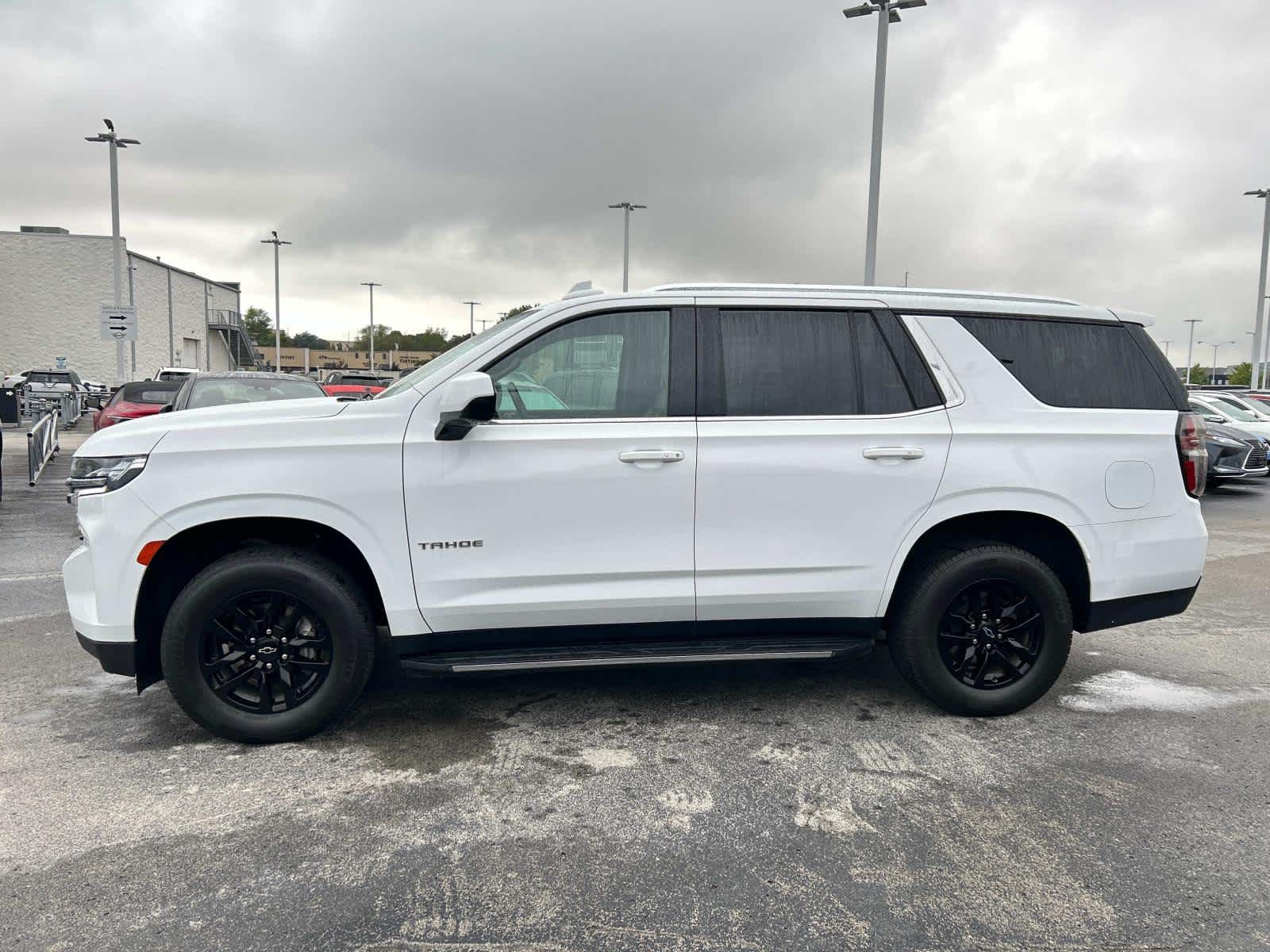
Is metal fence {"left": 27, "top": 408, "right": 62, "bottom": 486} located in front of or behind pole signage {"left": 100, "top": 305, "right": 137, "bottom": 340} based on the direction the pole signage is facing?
in front

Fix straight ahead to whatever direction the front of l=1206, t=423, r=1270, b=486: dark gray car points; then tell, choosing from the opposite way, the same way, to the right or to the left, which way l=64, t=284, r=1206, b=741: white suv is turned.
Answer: to the right

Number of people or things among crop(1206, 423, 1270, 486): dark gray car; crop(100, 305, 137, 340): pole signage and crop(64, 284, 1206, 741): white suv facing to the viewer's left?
1

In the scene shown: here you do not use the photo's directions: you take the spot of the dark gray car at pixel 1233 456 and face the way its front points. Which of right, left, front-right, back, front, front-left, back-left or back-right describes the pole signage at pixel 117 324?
back-right

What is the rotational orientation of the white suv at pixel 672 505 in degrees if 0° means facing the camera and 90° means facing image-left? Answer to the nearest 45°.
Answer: approximately 90°

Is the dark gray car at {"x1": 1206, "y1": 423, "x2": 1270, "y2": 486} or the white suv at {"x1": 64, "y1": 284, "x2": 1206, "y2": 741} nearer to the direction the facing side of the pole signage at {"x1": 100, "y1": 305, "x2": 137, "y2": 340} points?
the white suv

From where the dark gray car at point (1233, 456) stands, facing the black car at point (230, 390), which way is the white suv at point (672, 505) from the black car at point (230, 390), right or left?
left

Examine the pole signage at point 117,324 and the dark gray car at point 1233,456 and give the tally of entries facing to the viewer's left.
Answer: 0

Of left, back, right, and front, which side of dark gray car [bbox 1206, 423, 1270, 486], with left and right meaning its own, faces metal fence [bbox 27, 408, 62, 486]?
right

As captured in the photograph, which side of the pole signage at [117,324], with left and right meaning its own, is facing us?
front

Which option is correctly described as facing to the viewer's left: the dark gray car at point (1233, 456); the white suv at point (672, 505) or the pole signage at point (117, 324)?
the white suv

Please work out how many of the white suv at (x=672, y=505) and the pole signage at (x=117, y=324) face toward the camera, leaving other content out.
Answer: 1
